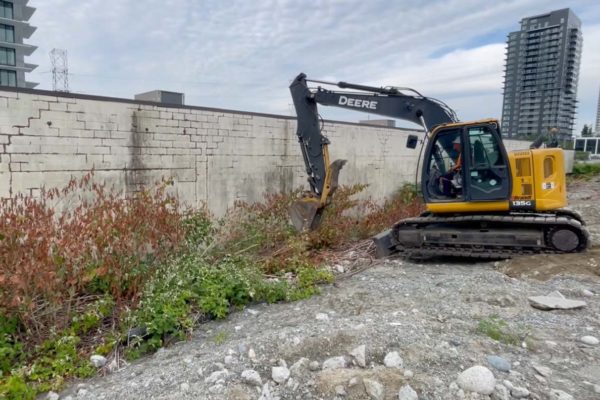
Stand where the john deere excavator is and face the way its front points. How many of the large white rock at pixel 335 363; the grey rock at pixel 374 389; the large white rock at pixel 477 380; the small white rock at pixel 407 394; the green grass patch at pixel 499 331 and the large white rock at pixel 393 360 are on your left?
6

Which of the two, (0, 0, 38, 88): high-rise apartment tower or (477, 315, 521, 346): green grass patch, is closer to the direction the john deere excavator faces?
the high-rise apartment tower

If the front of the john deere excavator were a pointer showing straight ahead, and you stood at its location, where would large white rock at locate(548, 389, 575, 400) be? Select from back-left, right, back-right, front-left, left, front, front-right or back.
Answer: left

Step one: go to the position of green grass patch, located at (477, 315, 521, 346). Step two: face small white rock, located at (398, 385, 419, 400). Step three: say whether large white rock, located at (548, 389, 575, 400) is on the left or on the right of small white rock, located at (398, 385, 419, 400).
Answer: left

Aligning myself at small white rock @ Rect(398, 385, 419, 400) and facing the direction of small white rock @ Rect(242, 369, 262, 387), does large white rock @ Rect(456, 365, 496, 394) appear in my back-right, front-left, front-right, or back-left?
back-right

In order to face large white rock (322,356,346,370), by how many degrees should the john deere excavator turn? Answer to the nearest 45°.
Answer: approximately 90° to its left

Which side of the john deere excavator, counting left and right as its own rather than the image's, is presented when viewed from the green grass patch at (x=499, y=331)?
left

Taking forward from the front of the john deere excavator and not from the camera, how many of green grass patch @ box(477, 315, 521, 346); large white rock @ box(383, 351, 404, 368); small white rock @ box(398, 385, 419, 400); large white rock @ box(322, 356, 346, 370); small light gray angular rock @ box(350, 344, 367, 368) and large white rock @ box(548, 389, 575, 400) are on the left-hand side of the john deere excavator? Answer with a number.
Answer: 6

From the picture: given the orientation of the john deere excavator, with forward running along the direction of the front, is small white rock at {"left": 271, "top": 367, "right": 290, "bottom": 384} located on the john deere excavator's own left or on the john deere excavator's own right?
on the john deere excavator's own left

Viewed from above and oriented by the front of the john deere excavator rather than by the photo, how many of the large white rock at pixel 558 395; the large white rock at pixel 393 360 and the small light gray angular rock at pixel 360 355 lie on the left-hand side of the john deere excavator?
3

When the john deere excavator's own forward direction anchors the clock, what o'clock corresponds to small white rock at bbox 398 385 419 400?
The small white rock is roughly at 9 o'clock from the john deere excavator.

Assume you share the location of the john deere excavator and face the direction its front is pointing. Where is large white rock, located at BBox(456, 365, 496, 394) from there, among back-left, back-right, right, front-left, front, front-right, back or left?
left

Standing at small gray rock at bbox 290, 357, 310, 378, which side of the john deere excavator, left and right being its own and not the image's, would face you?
left

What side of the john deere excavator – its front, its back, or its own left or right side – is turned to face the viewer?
left

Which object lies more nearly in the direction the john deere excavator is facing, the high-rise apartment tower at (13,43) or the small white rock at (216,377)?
the high-rise apartment tower
